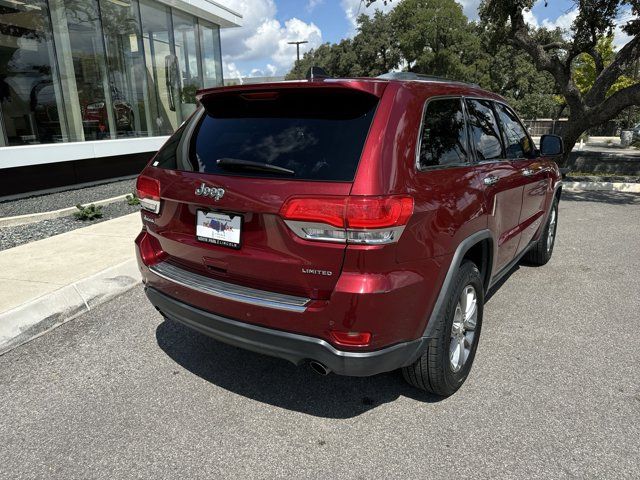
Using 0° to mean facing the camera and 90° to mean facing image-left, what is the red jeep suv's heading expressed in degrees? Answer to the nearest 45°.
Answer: approximately 225°

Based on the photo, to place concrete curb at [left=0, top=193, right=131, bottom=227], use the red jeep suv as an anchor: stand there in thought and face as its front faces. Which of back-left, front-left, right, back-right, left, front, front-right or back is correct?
left

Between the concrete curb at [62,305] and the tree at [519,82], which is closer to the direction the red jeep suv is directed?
the tree

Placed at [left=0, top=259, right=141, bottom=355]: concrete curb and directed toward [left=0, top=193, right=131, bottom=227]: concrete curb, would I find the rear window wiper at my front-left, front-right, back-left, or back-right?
back-right

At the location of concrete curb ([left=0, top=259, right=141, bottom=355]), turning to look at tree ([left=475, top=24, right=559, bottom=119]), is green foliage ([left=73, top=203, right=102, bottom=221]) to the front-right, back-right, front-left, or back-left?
front-left

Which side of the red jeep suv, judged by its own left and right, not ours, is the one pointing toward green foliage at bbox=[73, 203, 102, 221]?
left

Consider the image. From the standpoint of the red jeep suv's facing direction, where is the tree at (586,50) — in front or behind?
in front

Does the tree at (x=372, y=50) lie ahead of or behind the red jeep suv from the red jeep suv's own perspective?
ahead

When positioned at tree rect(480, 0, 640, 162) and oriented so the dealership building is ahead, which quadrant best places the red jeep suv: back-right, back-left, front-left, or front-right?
front-left

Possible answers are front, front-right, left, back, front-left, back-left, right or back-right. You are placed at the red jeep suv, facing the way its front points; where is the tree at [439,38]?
front-left

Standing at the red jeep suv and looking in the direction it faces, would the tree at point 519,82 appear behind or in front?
in front

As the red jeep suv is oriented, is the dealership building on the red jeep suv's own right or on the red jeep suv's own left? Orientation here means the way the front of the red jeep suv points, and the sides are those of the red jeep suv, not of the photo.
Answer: on the red jeep suv's own left
